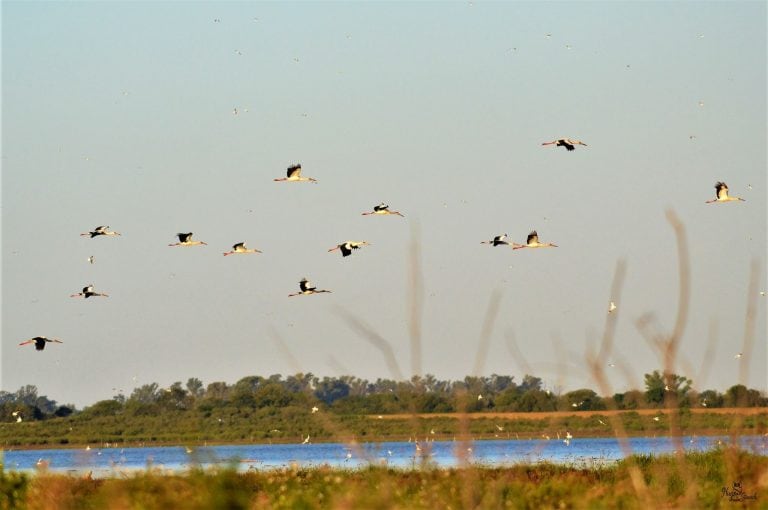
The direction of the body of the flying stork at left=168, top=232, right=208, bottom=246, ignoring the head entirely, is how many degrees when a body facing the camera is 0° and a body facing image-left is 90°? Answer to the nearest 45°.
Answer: approximately 270°
